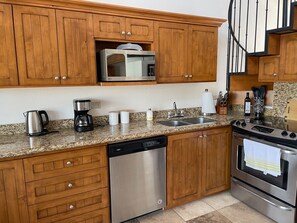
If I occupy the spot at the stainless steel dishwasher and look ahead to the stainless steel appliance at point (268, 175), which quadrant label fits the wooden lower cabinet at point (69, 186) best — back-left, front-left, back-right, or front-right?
back-right

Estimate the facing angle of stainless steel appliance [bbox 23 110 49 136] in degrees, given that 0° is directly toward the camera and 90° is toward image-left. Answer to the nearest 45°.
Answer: approximately 90°

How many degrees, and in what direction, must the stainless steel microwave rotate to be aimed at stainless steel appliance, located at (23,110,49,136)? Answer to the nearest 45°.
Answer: approximately 90° to its right

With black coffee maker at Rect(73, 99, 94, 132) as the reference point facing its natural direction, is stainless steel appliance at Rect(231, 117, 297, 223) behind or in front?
in front

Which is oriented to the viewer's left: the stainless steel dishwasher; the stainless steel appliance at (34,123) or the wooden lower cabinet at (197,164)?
the stainless steel appliance

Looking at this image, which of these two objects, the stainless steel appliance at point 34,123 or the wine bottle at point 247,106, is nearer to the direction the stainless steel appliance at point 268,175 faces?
the stainless steel appliance

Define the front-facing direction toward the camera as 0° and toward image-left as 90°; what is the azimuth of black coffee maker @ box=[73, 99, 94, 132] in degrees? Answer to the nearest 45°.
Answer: approximately 315°
